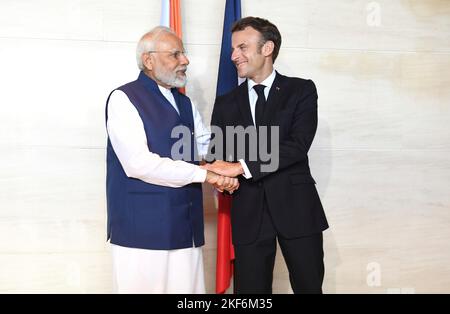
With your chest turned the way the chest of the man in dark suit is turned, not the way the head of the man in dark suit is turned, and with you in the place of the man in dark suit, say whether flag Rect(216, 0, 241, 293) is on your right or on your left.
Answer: on your right

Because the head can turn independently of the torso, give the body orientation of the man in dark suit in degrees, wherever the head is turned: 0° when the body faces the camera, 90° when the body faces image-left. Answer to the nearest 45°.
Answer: approximately 45°

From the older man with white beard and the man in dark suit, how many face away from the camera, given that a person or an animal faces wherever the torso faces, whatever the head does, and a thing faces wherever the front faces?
0

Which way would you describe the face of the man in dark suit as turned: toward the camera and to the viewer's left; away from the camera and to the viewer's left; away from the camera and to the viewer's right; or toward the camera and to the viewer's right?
toward the camera and to the viewer's left

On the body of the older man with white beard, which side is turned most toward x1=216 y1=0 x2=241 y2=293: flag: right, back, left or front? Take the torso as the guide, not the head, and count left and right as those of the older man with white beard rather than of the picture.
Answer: left

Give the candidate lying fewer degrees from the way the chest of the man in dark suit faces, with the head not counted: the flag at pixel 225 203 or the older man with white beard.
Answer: the older man with white beard

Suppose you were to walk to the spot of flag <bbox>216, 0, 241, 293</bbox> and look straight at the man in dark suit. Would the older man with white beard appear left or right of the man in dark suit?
right

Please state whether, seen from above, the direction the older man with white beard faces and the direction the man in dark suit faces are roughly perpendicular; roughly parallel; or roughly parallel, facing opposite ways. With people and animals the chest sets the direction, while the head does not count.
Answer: roughly perpendicular

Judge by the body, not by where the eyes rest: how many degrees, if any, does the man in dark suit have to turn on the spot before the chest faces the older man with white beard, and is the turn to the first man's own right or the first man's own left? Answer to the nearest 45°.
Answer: approximately 45° to the first man's own right

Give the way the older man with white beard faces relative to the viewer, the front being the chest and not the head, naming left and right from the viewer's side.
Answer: facing the viewer and to the right of the viewer
